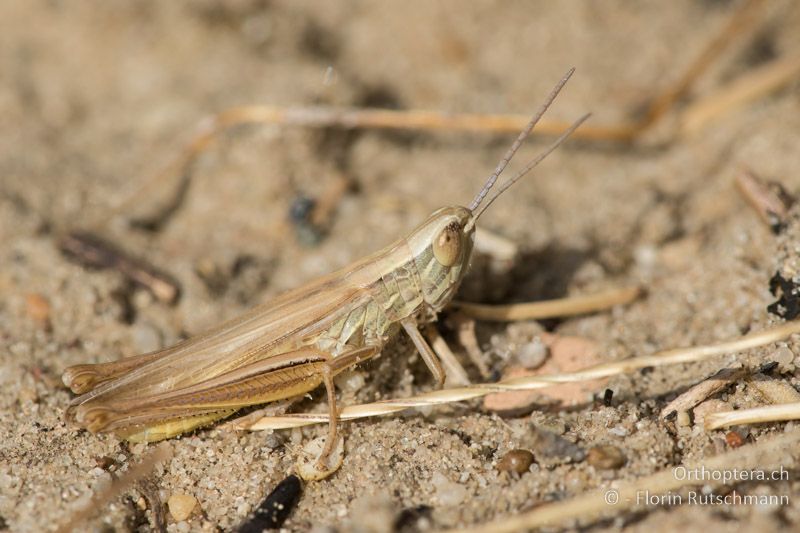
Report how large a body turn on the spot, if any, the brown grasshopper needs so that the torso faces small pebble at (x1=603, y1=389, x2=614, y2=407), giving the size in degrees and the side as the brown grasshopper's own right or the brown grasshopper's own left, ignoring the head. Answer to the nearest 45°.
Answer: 0° — it already faces it

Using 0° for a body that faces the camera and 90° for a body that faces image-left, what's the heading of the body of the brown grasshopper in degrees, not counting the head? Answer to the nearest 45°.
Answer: approximately 270°
